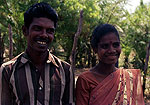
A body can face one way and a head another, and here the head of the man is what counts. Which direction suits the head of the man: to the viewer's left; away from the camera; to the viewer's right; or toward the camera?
toward the camera

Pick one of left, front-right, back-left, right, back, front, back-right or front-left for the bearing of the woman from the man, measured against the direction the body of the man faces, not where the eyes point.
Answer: left

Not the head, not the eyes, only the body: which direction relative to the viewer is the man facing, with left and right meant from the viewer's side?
facing the viewer
